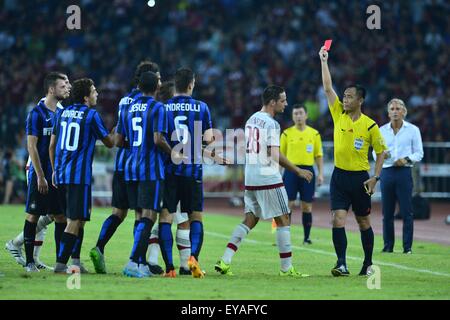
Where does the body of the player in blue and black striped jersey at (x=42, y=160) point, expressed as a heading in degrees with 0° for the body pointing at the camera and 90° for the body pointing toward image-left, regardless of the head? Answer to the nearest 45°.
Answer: approximately 315°

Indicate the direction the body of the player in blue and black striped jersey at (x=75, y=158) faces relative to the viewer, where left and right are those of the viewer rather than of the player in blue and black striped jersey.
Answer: facing away from the viewer and to the right of the viewer

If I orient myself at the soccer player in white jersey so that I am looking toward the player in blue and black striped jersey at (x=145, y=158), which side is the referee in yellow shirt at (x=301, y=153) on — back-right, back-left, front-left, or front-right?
back-right

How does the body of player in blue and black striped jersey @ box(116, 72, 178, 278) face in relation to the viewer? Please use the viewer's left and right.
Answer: facing away from the viewer and to the right of the viewer

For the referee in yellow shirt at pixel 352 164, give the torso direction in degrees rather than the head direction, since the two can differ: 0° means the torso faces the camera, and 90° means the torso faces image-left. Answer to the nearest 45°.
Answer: approximately 45°

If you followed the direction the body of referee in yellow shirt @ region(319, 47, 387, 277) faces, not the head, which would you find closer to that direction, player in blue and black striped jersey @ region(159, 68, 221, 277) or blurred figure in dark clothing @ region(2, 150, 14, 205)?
the player in blue and black striped jersey

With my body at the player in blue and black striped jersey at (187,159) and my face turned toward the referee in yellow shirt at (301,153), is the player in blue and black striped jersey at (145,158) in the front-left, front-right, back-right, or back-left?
back-left
